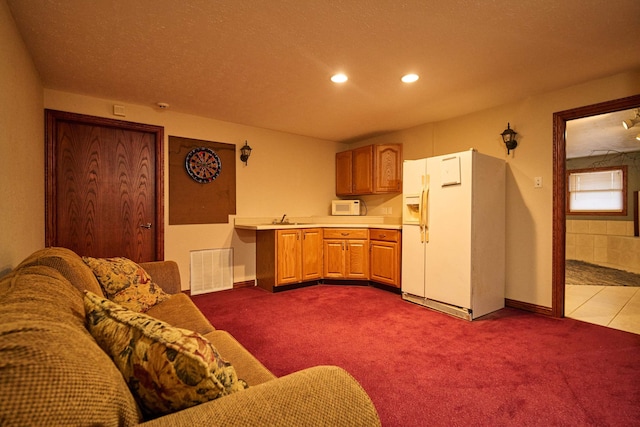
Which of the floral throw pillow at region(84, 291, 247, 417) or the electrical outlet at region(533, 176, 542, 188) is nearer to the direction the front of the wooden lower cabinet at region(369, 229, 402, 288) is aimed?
the floral throw pillow

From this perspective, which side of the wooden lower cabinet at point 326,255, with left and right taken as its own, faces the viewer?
front

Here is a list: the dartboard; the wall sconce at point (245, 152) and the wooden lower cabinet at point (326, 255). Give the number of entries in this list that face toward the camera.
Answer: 3

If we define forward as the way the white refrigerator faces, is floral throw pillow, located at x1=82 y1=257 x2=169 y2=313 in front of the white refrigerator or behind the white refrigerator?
in front

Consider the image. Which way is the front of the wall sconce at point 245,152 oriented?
toward the camera

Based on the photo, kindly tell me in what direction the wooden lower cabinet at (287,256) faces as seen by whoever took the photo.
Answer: facing the viewer and to the right of the viewer

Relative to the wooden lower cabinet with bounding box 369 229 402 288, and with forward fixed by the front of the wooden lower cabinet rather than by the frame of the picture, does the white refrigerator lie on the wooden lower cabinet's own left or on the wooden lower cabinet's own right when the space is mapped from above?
on the wooden lower cabinet's own left

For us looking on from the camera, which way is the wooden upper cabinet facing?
facing the viewer and to the left of the viewer

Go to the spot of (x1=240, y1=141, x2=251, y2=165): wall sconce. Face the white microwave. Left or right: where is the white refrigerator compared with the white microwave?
right

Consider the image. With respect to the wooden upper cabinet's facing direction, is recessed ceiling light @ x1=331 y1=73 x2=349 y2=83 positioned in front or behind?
in front
